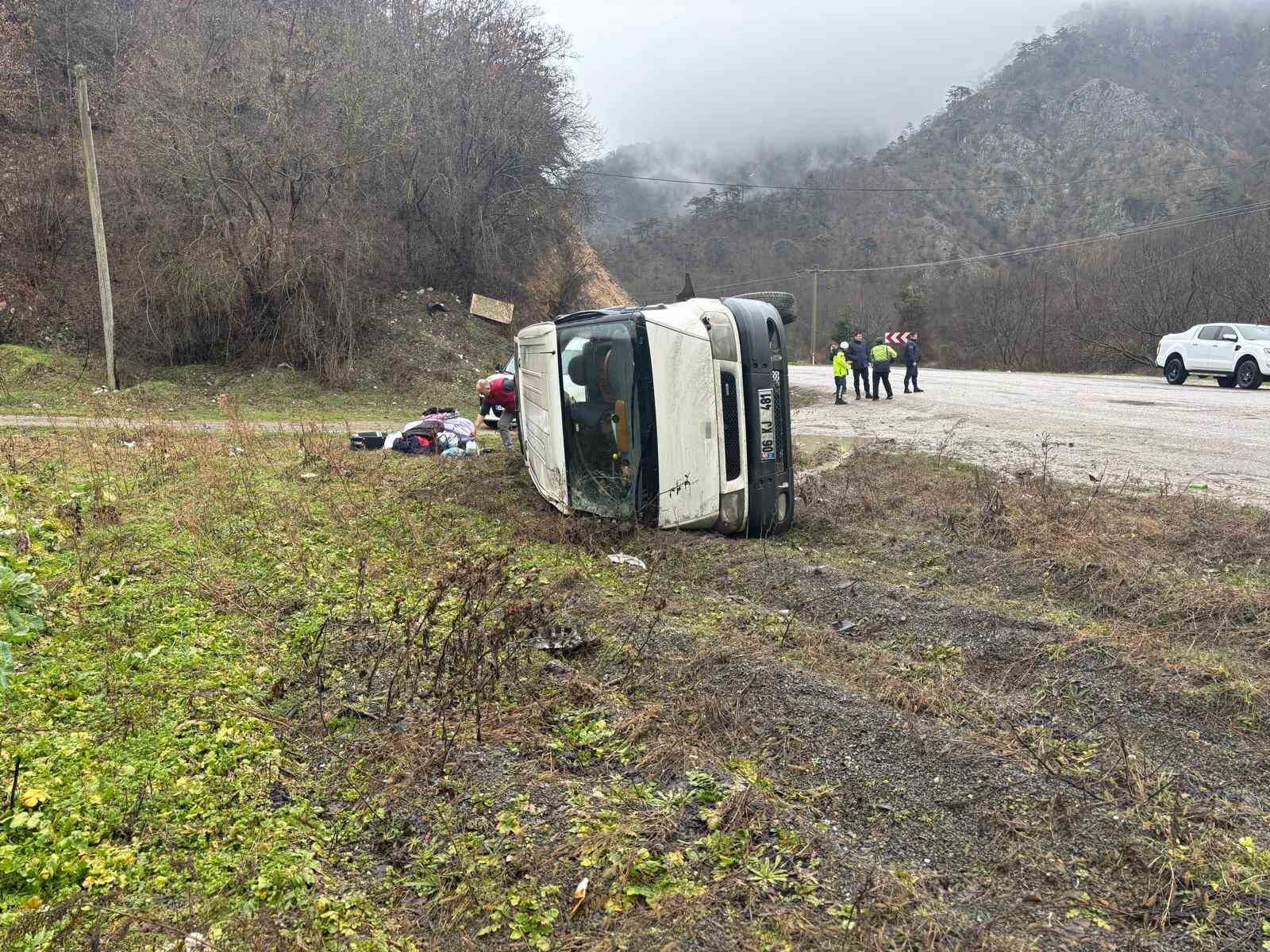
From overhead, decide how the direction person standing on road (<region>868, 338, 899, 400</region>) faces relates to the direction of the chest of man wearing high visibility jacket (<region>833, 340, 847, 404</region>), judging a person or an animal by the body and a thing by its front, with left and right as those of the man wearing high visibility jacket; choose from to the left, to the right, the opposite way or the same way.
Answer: to the left

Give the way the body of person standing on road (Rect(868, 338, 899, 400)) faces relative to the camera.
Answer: away from the camera

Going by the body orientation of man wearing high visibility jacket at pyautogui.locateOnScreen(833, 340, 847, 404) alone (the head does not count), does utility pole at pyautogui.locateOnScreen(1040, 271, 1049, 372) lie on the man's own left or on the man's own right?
on the man's own left

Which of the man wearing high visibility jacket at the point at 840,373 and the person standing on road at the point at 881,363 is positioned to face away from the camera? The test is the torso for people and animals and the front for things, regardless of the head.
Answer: the person standing on road

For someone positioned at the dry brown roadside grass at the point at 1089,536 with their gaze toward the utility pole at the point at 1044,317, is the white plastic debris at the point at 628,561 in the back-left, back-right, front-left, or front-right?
back-left

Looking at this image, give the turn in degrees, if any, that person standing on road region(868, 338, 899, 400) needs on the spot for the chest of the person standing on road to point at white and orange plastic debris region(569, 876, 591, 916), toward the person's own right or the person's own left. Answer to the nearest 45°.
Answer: approximately 180°
